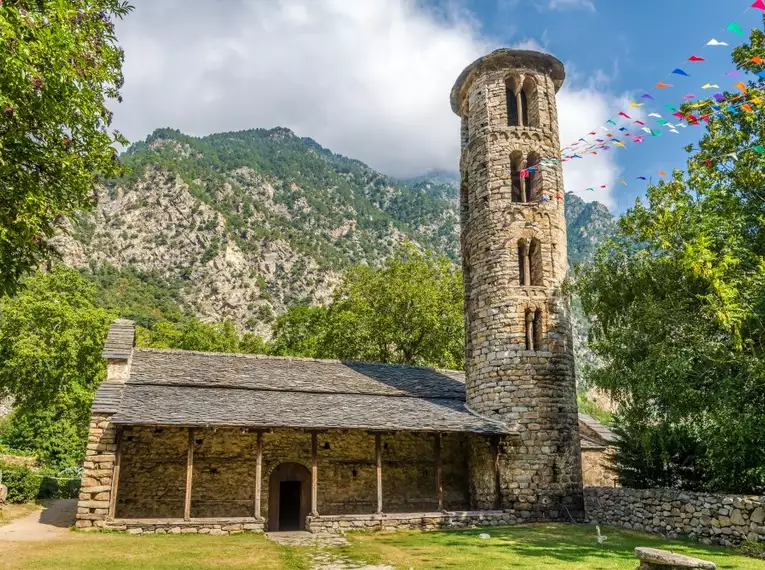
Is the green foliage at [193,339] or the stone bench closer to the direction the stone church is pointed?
the stone bench

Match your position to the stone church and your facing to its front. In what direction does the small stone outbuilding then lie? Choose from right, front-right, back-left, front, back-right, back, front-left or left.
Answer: back-left

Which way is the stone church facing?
toward the camera

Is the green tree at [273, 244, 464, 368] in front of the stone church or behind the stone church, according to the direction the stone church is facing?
behind

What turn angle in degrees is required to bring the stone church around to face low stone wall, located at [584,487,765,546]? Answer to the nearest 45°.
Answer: approximately 45° to its left

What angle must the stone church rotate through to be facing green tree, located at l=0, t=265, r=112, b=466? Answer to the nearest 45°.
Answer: approximately 135° to its right

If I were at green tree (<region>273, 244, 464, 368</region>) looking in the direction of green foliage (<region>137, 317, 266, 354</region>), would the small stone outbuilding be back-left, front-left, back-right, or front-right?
back-left

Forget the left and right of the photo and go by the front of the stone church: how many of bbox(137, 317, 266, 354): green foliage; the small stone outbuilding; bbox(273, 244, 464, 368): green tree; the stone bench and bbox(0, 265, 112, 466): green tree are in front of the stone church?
1

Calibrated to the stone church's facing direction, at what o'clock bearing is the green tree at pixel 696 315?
The green tree is roughly at 10 o'clock from the stone church.

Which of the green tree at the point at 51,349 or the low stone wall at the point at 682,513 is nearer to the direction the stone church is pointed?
the low stone wall

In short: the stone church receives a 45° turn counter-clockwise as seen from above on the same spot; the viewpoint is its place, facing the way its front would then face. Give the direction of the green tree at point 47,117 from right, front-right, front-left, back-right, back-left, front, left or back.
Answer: right

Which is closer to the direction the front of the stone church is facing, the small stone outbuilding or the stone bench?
the stone bench

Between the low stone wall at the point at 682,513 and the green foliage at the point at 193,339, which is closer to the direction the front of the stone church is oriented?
the low stone wall

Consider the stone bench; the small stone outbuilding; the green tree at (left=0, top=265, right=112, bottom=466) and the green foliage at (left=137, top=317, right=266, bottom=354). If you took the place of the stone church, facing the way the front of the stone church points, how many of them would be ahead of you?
1

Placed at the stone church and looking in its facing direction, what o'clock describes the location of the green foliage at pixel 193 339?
The green foliage is roughly at 5 o'clock from the stone church.
